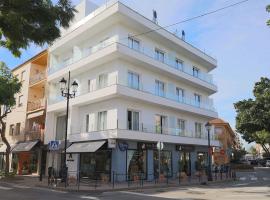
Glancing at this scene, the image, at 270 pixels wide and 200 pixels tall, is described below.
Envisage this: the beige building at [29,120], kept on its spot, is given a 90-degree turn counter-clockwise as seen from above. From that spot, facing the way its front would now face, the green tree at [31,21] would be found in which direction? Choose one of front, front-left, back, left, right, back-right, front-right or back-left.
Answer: front-right

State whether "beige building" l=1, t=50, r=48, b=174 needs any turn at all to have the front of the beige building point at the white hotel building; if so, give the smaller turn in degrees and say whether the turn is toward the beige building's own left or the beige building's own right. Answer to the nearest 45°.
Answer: approximately 90° to the beige building's own left

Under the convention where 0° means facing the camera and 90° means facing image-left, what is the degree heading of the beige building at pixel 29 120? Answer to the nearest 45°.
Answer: approximately 45°
